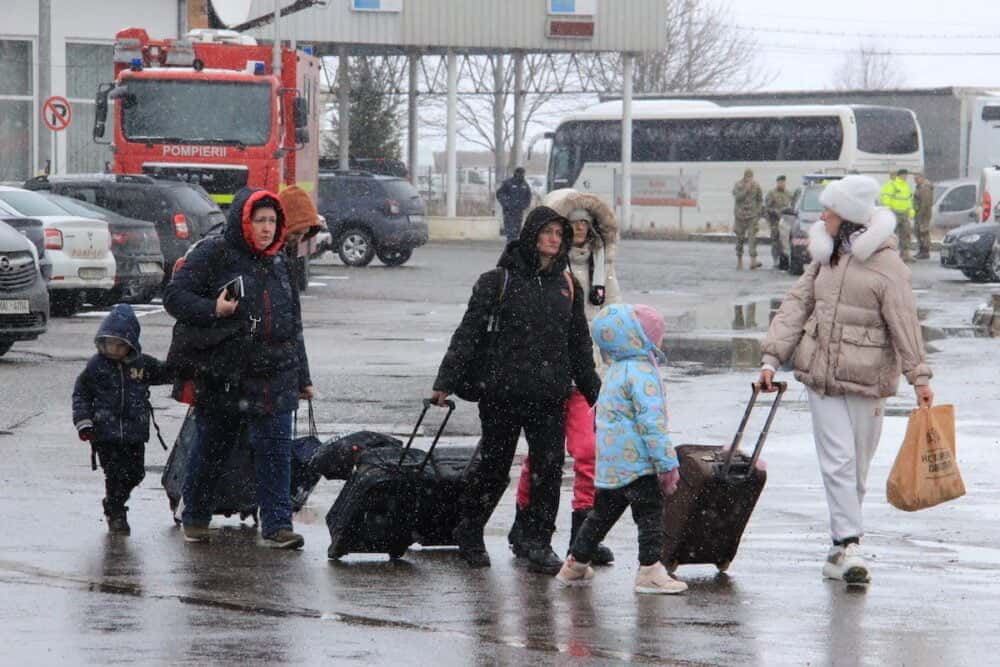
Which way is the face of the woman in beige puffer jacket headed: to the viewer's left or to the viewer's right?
to the viewer's left

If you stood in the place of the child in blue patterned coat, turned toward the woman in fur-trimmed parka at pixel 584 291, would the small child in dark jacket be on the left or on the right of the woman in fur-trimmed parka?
left

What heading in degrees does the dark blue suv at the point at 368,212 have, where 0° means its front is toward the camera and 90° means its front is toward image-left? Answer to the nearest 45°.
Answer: approximately 135°

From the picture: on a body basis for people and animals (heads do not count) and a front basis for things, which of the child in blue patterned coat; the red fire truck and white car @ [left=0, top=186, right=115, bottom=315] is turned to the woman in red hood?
the red fire truck

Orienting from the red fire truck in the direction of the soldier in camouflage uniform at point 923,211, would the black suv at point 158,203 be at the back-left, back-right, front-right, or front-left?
back-right

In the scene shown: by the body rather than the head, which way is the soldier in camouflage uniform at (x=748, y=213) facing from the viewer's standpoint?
toward the camera

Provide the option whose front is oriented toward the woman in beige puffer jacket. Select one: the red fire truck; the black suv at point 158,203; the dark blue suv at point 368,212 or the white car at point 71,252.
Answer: the red fire truck

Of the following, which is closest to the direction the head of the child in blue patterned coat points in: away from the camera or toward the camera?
away from the camera

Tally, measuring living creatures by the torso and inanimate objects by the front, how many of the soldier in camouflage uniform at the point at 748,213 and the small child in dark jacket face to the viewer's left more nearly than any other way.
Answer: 0

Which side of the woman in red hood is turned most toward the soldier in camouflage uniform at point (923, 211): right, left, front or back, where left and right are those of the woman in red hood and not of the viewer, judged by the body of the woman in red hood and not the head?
left

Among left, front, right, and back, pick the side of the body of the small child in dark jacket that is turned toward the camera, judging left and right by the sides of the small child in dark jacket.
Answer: front

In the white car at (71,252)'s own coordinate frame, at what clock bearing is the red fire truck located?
The red fire truck is roughly at 2 o'clock from the white car.
